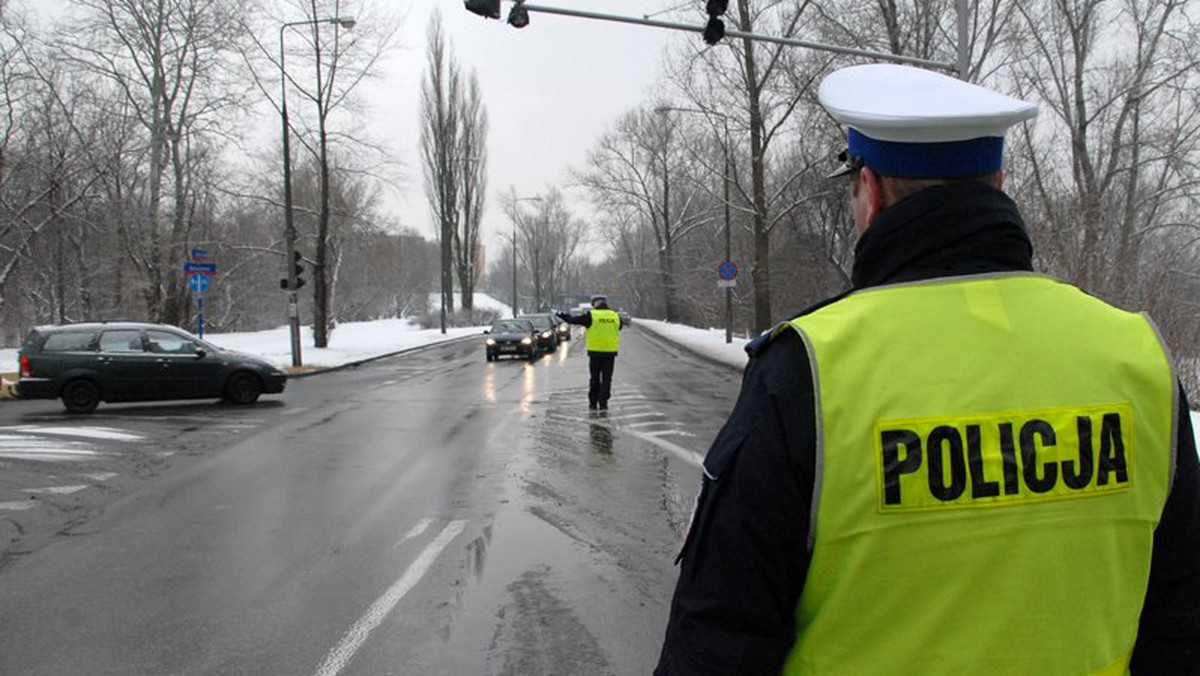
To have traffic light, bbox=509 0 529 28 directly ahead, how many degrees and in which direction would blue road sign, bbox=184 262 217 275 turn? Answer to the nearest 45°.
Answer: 0° — it already faces it

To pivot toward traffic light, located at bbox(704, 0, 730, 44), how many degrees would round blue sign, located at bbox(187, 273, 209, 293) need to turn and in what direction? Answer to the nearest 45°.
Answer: approximately 45° to its left

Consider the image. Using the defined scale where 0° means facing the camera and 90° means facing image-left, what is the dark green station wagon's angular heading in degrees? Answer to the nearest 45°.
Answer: approximately 270°

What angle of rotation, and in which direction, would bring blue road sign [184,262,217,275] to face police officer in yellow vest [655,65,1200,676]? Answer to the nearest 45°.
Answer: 0° — it already faces them

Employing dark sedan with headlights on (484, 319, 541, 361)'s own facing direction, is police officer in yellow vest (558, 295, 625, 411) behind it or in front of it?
in front

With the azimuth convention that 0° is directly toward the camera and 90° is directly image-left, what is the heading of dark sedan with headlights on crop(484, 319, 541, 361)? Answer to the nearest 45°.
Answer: approximately 0°

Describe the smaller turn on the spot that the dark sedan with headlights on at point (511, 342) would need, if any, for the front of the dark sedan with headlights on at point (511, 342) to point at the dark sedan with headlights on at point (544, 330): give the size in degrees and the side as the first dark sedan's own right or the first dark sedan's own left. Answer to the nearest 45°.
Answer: approximately 180°

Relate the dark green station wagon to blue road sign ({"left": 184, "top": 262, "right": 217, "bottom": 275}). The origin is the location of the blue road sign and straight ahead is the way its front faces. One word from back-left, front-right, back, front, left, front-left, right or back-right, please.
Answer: front

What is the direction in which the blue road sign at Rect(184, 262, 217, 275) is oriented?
toward the camera

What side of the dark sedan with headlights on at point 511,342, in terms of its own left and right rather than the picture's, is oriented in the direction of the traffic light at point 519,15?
front

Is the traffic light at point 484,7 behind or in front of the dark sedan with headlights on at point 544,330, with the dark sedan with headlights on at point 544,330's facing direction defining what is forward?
in front

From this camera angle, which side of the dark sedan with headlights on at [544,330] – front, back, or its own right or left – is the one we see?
front

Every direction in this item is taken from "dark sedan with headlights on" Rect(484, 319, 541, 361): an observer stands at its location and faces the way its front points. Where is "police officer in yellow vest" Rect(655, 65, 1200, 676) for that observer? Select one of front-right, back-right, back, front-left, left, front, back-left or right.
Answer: front

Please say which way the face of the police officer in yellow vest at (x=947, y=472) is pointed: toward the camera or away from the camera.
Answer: away from the camera

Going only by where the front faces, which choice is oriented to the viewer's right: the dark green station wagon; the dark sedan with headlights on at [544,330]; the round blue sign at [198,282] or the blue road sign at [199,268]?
the dark green station wagon

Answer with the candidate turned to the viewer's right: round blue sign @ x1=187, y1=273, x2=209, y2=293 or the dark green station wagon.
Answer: the dark green station wagon

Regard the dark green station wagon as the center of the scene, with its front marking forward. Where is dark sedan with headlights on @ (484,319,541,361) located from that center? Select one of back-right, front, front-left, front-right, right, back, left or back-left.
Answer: front-left
